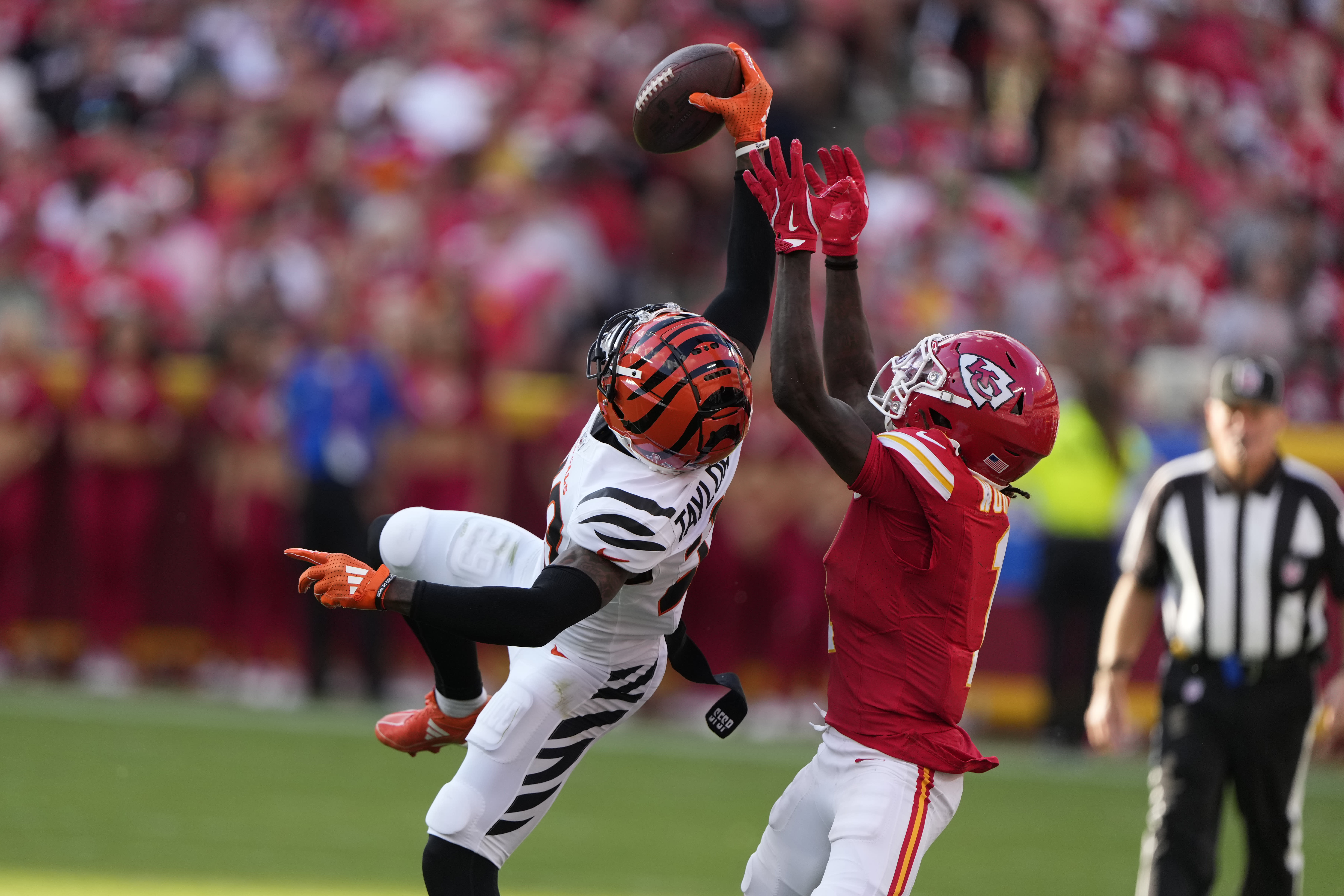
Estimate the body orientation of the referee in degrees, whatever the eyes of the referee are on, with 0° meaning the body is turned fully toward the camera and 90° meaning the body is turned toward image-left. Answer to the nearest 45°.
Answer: approximately 0°
